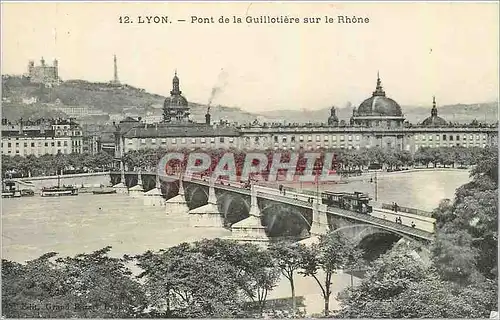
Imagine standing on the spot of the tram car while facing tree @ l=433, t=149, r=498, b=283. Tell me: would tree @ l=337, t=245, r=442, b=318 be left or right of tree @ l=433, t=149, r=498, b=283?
right
